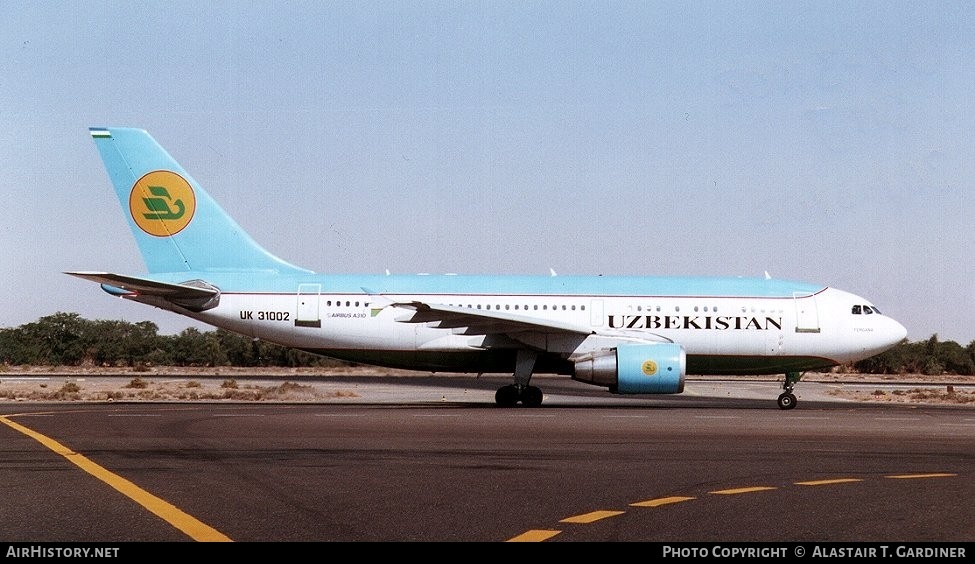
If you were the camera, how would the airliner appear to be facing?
facing to the right of the viewer
